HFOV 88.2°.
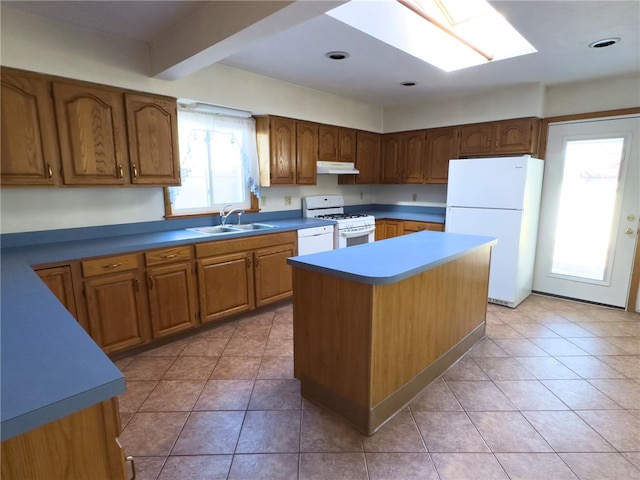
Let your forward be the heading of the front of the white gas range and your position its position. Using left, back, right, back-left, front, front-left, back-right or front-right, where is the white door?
front-left

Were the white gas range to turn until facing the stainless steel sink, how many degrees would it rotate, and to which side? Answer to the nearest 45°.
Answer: approximately 90° to its right

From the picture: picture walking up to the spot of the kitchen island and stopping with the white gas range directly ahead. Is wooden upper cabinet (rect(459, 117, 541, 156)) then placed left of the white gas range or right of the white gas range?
right

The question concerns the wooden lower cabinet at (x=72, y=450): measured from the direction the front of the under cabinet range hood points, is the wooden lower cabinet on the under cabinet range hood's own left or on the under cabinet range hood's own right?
on the under cabinet range hood's own right

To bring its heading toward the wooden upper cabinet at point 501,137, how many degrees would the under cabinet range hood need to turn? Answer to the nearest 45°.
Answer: approximately 45° to its left

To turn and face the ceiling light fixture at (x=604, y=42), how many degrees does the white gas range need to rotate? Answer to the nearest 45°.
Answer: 0° — it already faces it

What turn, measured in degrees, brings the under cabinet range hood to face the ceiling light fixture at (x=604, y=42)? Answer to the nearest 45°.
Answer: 0° — it already faces it

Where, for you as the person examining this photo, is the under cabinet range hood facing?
facing the viewer and to the right of the viewer
